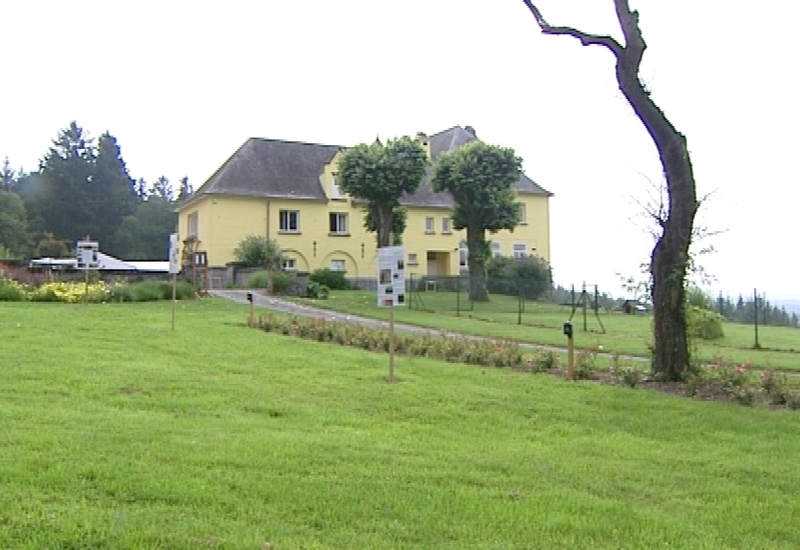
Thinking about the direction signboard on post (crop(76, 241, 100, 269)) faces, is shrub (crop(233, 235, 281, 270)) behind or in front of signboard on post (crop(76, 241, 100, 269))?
behind

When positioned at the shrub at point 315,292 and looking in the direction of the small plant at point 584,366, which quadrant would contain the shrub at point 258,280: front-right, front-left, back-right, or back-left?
back-right

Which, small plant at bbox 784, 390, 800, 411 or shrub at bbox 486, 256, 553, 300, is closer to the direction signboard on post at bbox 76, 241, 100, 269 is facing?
the small plant

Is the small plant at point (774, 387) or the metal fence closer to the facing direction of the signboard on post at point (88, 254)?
the small plant

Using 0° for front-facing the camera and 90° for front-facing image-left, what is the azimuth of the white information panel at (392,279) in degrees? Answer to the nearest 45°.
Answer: approximately 0°

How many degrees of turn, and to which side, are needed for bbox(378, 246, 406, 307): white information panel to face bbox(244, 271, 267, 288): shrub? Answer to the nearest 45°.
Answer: approximately 180°

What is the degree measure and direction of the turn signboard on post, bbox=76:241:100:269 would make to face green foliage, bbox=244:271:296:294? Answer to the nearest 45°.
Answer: approximately 135° to its left

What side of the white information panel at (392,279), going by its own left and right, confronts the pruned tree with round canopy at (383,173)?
back

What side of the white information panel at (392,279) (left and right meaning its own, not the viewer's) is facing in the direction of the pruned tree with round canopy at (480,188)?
back

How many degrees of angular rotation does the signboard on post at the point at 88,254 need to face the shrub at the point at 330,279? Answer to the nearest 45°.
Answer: approximately 135° to its left

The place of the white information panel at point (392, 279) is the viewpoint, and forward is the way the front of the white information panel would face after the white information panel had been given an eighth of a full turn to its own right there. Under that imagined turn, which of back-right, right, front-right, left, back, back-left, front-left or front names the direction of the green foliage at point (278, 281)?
back-right

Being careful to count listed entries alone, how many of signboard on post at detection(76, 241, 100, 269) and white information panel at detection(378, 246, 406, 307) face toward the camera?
2
